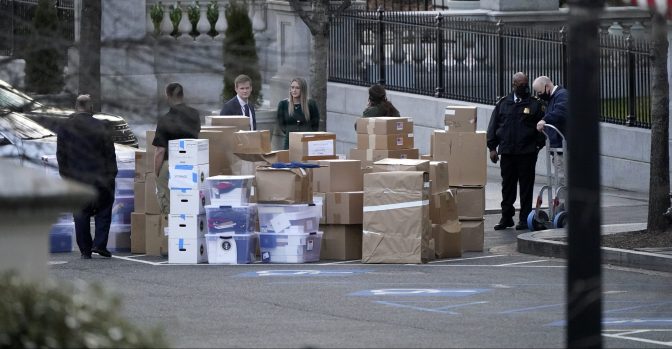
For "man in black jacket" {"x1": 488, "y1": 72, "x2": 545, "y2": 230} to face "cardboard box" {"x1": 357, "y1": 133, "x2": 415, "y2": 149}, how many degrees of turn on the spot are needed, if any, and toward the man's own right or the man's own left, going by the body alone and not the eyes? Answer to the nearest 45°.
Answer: approximately 45° to the man's own right

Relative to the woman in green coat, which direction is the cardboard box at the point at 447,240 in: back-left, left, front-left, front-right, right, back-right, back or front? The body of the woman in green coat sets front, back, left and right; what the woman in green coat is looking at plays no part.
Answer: front-left

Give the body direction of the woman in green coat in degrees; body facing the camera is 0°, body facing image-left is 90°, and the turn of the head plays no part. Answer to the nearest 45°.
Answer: approximately 0°

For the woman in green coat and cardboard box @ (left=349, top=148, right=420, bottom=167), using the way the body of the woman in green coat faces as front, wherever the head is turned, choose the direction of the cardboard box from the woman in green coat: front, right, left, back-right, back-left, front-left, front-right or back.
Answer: front-left

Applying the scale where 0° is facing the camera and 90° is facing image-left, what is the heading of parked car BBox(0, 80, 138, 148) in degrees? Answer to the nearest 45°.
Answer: approximately 315°

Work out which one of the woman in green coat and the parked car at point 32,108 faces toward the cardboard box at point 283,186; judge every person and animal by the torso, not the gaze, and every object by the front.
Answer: the woman in green coat

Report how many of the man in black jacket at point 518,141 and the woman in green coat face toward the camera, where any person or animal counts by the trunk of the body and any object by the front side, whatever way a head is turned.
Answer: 2
